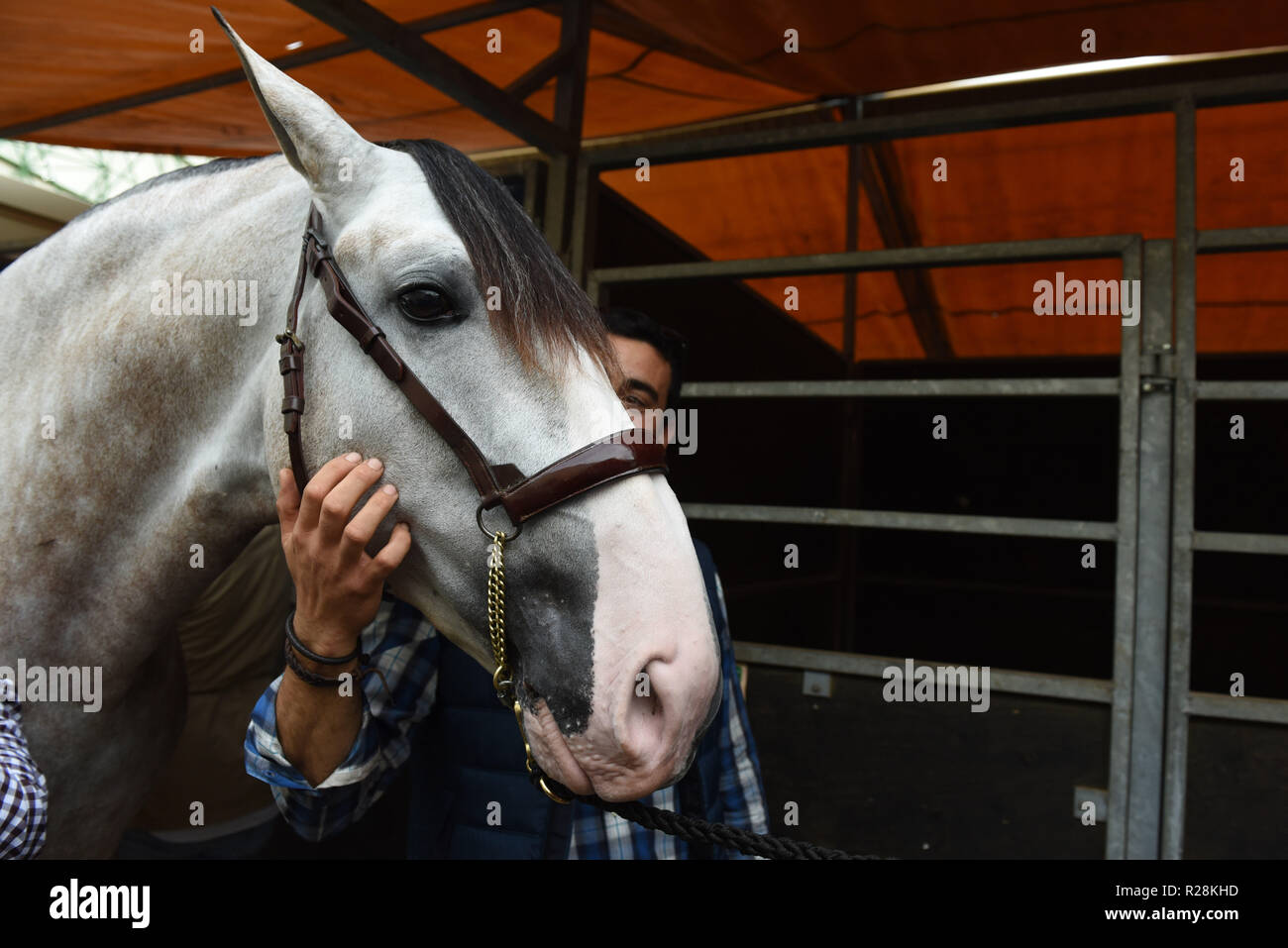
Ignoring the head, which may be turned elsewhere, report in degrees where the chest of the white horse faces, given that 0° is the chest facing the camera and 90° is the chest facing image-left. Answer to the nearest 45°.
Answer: approximately 270°
